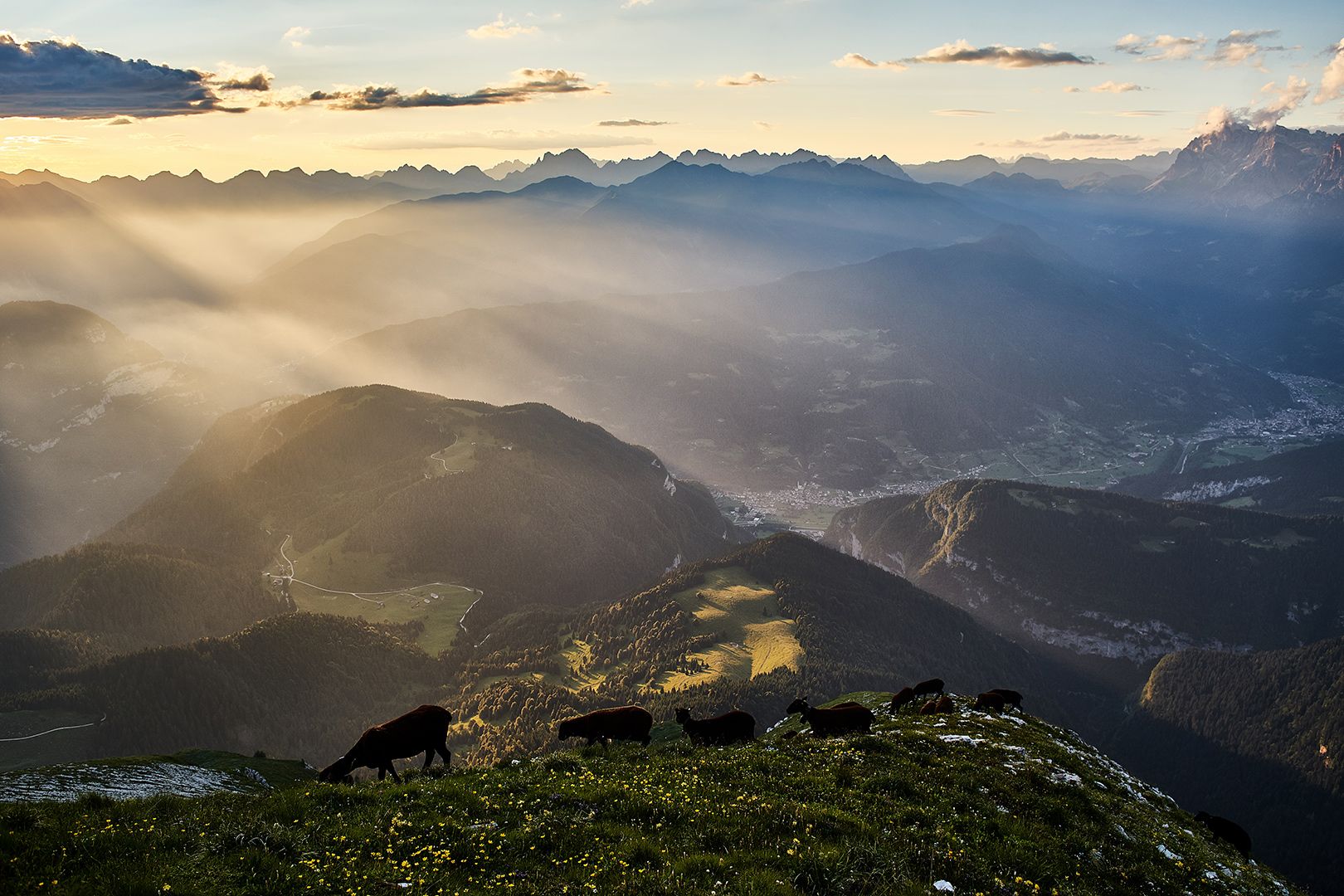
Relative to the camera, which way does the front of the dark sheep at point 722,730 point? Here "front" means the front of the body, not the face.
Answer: to the viewer's left

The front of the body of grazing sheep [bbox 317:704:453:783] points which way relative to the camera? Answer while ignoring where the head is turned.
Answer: to the viewer's left

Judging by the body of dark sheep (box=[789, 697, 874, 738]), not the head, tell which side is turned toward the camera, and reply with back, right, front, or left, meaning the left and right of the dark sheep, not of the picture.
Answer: left

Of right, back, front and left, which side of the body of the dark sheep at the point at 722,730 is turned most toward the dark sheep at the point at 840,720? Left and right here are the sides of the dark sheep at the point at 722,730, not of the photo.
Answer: back

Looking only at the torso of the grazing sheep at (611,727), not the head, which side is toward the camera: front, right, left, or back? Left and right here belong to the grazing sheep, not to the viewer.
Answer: left
